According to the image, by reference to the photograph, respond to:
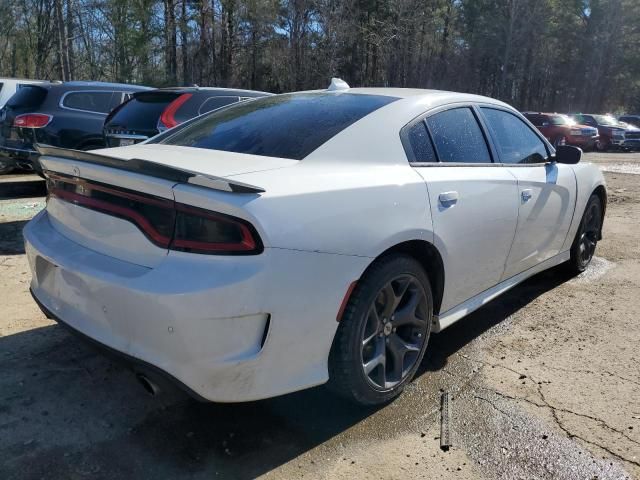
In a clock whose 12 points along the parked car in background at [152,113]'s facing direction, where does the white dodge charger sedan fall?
The white dodge charger sedan is roughly at 4 o'clock from the parked car in background.

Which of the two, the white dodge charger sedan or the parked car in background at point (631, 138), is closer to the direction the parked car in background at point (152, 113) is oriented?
the parked car in background

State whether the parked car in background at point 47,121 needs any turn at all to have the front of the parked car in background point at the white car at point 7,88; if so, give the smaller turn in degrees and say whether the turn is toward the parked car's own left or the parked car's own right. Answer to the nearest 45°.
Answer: approximately 45° to the parked car's own left

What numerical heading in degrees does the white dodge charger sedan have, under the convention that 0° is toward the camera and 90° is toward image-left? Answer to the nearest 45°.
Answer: approximately 225°

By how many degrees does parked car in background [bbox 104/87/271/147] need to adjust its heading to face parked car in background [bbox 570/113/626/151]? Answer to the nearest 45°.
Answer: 0° — it already faces it

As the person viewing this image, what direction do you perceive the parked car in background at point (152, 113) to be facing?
facing away from the viewer and to the right of the viewer

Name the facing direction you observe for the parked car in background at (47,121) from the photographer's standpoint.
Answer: facing away from the viewer and to the right of the viewer
